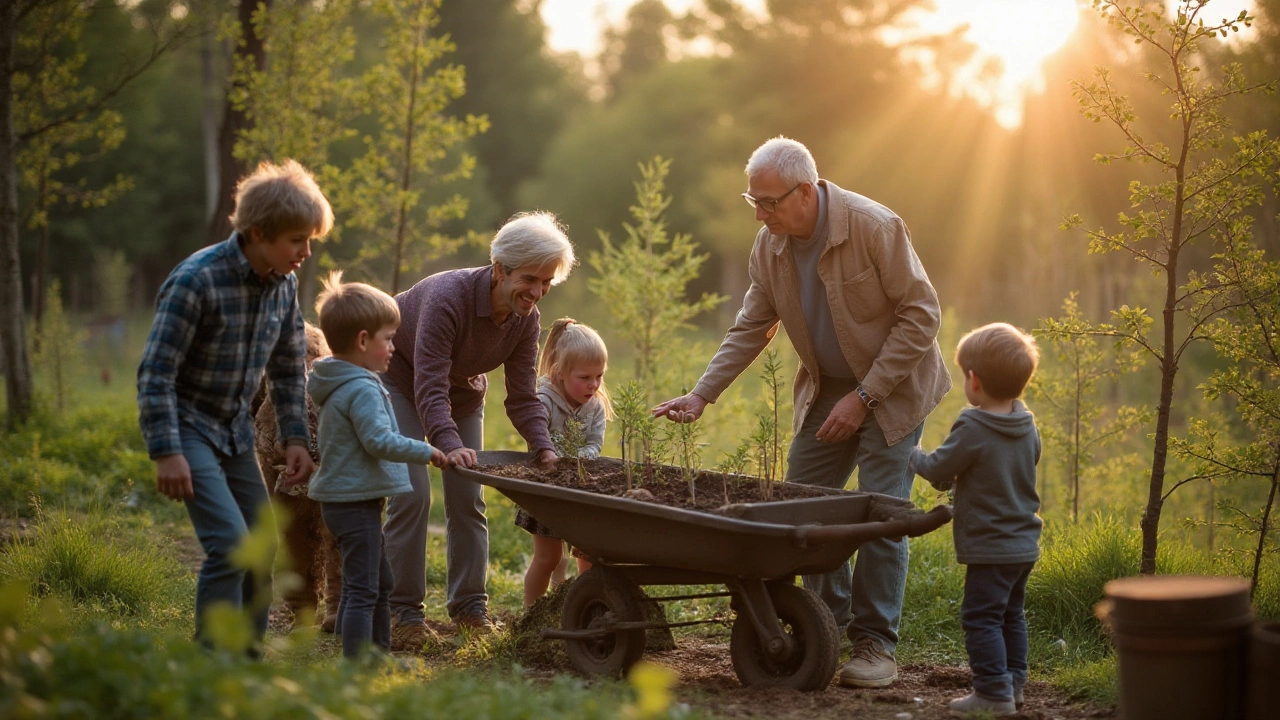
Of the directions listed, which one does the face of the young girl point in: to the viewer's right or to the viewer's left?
to the viewer's right

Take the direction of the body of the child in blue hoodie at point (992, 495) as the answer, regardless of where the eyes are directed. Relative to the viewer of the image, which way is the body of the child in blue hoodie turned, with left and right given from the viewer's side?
facing away from the viewer and to the left of the viewer

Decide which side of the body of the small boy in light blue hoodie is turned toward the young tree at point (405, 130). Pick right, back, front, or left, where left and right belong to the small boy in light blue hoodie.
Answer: left

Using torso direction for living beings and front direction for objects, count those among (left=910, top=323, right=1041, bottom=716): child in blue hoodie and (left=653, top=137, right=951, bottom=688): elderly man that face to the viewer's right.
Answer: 0

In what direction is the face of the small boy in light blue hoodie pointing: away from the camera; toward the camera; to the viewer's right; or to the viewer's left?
to the viewer's right

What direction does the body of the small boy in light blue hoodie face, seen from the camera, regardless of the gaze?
to the viewer's right

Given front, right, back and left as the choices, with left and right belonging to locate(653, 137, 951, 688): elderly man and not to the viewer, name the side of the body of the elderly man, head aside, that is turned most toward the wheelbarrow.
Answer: front

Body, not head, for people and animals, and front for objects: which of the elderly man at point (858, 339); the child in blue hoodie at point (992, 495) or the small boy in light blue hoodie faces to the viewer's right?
the small boy in light blue hoodie

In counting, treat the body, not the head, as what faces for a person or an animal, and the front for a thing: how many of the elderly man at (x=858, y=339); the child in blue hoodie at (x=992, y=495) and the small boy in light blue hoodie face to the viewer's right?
1

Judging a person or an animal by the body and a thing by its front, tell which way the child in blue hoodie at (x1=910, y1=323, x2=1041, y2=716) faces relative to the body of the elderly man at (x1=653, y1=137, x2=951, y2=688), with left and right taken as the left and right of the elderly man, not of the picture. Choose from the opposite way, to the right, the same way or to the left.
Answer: to the right

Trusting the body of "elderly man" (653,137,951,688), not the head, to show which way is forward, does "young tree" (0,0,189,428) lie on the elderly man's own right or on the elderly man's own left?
on the elderly man's own right

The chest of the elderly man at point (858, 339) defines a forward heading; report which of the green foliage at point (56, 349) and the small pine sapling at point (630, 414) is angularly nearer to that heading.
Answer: the small pine sapling

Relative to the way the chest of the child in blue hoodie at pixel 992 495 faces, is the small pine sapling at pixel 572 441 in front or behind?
in front

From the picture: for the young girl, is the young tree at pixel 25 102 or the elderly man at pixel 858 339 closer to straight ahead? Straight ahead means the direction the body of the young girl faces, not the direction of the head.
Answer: the elderly man

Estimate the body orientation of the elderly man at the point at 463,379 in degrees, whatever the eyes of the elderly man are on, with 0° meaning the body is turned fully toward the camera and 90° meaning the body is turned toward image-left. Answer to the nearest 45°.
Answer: approximately 315°
